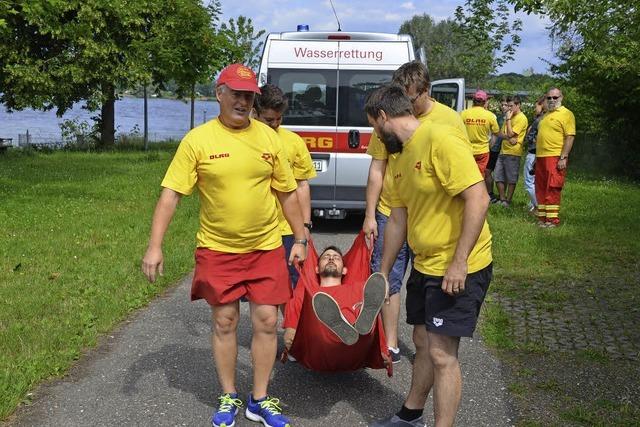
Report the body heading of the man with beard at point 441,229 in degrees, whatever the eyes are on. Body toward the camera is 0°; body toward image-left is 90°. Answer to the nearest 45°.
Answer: approximately 45°

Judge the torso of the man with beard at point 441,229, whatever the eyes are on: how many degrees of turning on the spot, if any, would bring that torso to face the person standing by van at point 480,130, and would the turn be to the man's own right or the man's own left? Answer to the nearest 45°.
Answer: approximately 135° to the man's own right

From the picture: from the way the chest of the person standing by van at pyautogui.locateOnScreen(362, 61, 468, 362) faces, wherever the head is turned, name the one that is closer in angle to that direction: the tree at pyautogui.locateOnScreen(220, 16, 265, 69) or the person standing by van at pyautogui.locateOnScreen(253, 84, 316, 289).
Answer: the person standing by van

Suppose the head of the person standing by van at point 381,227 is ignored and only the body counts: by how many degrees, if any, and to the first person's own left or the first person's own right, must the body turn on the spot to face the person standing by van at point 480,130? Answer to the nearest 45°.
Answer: approximately 135° to the first person's own right

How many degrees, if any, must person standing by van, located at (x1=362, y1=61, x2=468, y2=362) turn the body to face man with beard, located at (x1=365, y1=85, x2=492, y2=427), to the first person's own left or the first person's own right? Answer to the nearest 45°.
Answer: approximately 45° to the first person's own left

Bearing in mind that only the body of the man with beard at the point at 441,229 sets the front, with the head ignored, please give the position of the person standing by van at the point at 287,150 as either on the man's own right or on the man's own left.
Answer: on the man's own right

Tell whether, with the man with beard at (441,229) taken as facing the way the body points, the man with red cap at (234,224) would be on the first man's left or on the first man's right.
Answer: on the first man's right
